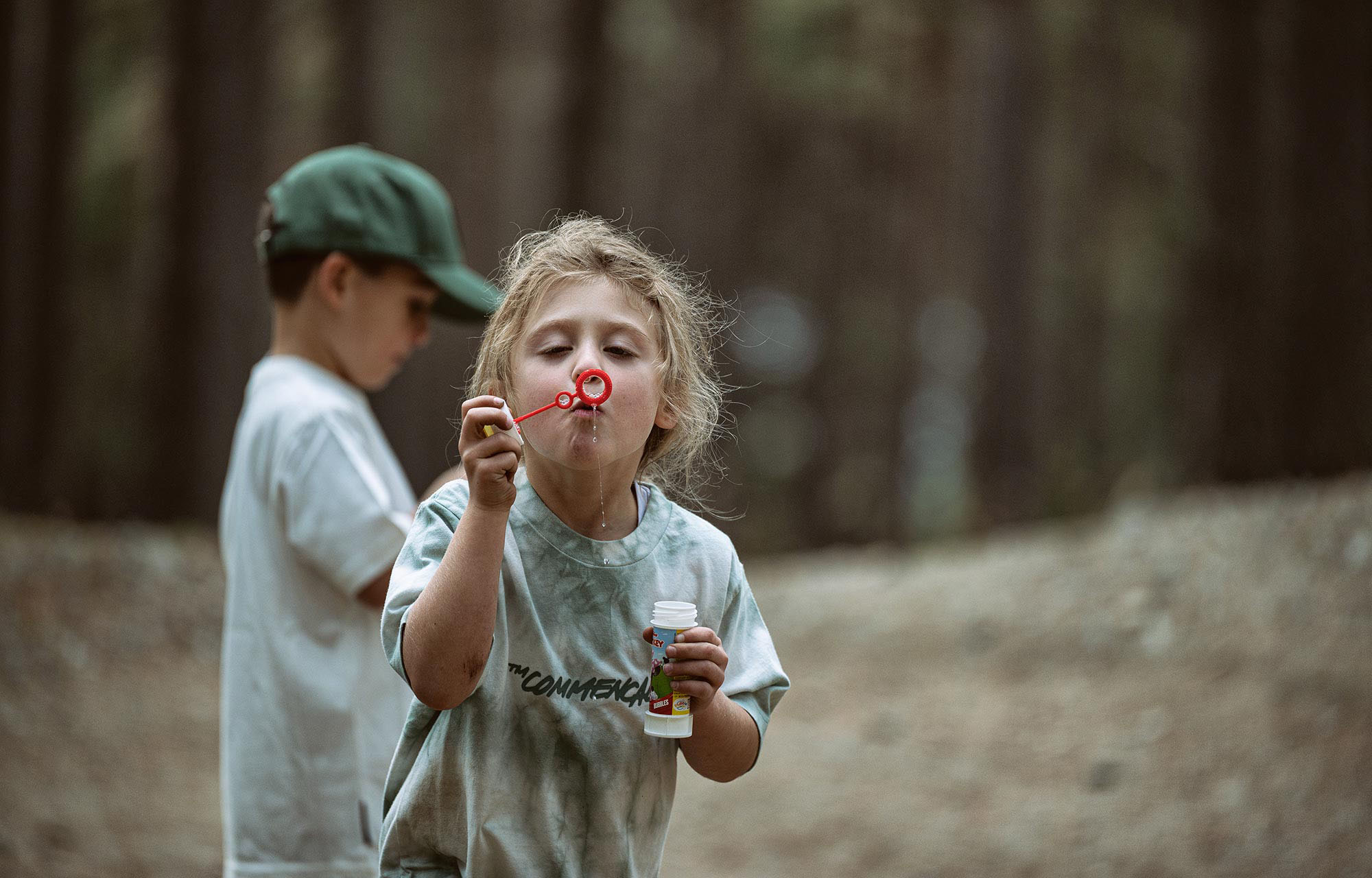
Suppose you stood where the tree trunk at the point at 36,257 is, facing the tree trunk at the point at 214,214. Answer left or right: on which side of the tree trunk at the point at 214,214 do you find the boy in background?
right

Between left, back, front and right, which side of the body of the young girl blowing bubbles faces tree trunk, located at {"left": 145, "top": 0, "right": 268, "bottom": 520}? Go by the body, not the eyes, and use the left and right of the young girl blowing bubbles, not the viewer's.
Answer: back

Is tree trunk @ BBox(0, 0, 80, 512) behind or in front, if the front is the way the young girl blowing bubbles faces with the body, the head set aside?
behind

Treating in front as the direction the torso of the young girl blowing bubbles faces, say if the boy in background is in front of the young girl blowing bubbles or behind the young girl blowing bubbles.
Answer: behind

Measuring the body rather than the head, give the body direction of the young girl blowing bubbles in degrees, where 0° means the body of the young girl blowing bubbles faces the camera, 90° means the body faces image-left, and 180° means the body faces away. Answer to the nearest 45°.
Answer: approximately 0°
